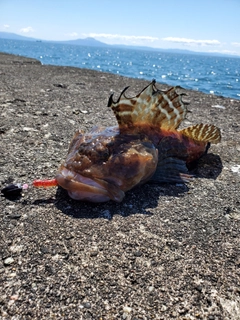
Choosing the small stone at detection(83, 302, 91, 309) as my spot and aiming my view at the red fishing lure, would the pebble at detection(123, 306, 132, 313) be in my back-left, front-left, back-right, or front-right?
back-right

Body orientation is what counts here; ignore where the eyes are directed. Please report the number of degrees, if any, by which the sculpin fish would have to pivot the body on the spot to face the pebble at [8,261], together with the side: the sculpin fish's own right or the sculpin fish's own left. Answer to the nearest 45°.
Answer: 0° — it already faces it

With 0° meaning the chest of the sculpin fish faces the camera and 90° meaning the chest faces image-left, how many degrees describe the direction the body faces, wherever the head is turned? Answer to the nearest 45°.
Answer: approximately 45°

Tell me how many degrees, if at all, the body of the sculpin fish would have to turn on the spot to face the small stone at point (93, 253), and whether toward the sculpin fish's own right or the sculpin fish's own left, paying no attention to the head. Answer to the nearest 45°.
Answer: approximately 45° to the sculpin fish's own left

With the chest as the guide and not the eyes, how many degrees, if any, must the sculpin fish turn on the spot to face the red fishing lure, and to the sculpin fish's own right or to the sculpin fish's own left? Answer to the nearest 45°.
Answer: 0° — it already faces it

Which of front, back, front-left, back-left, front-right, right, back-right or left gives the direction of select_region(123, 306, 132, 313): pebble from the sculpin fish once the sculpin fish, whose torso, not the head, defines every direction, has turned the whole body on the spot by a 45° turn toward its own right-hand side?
left

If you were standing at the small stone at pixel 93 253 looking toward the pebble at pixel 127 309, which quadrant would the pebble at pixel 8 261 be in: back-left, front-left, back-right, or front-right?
back-right
